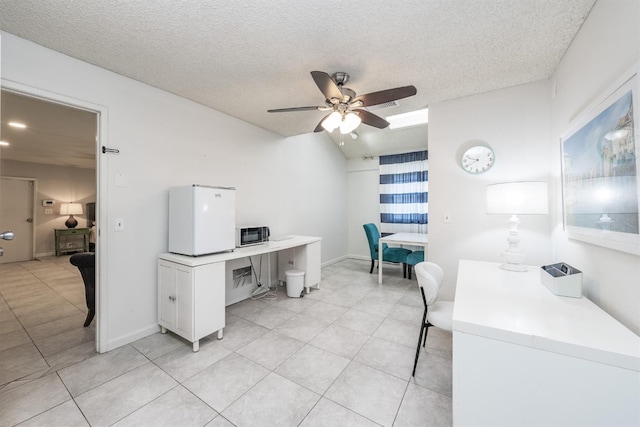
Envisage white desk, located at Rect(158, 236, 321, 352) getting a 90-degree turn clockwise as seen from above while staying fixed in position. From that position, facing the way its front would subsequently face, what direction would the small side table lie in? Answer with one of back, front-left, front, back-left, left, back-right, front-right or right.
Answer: right

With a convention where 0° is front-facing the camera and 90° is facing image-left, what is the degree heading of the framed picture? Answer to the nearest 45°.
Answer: approximately 45°

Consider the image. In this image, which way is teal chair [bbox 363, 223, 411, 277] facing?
to the viewer's right

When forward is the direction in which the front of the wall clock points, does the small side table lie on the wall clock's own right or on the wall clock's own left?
on the wall clock's own right

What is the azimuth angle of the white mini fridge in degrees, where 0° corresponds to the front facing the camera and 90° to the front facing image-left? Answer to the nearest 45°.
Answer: approximately 315°

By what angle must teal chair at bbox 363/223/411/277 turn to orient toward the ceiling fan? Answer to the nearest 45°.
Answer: approximately 90° to its right

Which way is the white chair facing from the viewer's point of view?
to the viewer's right
